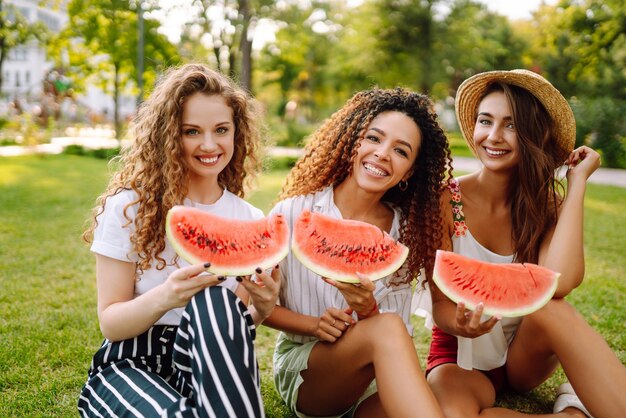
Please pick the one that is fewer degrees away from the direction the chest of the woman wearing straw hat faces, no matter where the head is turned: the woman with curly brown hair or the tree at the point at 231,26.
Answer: the woman with curly brown hair

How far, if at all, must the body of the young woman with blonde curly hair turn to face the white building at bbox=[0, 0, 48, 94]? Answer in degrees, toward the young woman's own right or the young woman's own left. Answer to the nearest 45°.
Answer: approximately 135° to the young woman's own left

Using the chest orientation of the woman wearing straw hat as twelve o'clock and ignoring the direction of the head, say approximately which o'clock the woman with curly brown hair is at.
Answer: The woman with curly brown hair is roughly at 2 o'clock from the woman wearing straw hat.

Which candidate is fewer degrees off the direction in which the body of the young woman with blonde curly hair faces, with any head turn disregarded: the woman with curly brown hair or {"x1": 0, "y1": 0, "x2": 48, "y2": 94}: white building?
the woman with curly brown hair

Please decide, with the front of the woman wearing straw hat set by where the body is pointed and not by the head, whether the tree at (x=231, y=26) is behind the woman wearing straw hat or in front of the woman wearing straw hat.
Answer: behind

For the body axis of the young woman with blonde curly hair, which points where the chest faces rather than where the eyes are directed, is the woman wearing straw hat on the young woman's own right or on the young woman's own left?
on the young woman's own left

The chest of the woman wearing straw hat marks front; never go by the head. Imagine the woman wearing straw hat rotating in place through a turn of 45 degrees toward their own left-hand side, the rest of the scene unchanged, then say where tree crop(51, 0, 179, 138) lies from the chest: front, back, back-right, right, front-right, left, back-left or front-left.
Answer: back

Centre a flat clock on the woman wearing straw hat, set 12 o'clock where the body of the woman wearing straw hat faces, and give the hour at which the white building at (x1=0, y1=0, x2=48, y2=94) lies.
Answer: The white building is roughly at 4 o'clock from the woman wearing straw hat.

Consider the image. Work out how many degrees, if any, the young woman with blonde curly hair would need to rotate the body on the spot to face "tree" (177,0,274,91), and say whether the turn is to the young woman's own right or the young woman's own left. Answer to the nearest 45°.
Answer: approximately 135° to the young woman's own left
